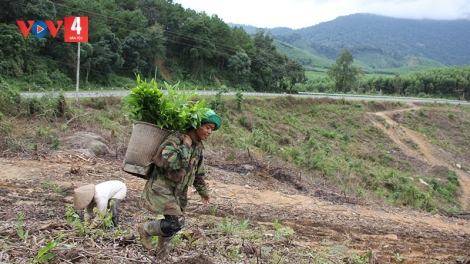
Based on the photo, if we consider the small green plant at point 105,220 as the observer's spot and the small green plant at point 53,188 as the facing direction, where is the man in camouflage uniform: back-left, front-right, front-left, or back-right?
back-right

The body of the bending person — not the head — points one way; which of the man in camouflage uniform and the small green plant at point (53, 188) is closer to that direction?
the small green plant

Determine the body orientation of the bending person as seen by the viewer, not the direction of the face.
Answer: to the viewer's left

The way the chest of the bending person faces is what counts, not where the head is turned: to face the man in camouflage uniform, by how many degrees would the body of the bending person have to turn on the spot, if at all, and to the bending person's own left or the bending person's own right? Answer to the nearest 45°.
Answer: approximately 135° to the bending person's own left
